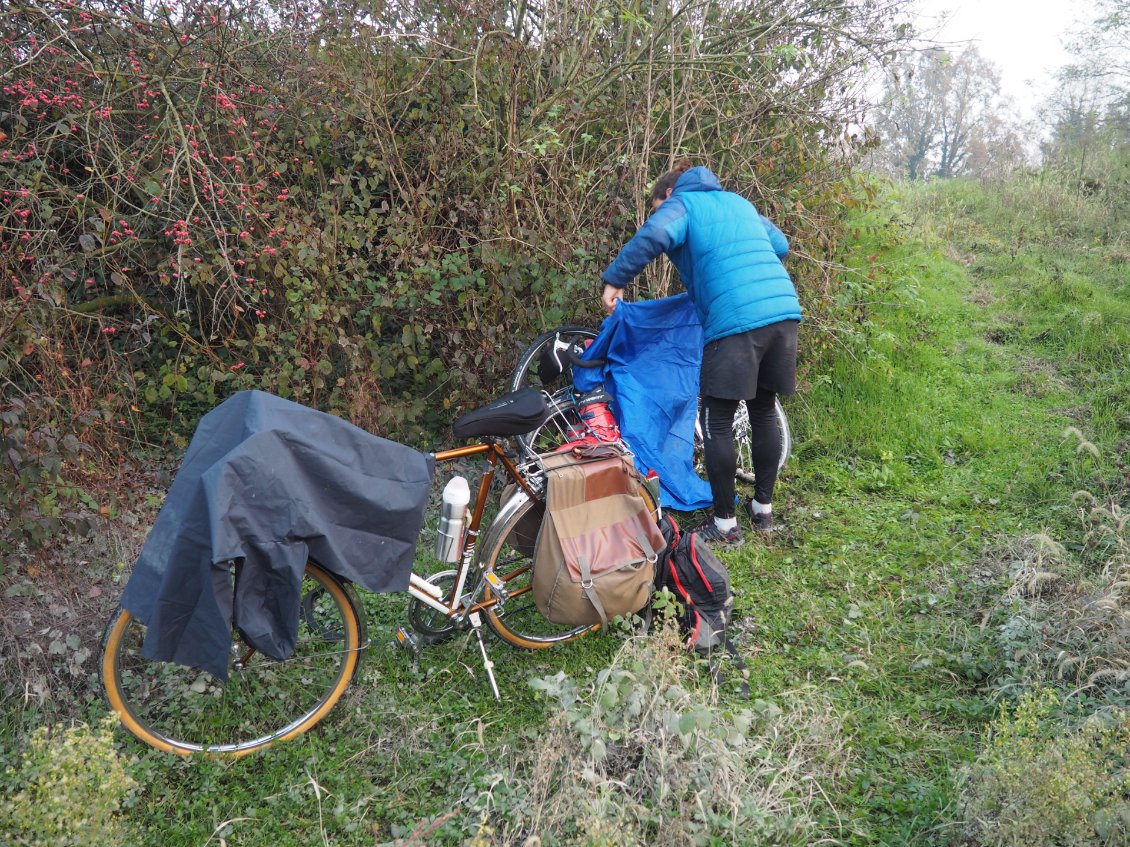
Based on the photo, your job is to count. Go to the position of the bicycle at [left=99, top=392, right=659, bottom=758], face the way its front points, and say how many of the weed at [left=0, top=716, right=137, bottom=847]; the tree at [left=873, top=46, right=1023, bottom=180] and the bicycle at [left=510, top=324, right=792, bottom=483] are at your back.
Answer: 2

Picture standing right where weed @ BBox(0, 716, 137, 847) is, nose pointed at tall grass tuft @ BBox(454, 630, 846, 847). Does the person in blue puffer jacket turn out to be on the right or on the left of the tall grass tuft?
left

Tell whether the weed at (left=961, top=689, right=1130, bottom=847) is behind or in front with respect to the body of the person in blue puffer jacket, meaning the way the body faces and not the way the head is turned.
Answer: behind

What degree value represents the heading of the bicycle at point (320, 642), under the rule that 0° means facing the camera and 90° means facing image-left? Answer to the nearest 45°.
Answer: approximately 45°

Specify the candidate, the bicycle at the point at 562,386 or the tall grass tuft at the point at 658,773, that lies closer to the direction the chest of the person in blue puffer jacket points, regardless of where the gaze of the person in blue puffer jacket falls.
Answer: the bicycle

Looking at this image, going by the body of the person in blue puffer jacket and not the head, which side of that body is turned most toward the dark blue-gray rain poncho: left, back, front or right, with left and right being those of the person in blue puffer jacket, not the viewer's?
left

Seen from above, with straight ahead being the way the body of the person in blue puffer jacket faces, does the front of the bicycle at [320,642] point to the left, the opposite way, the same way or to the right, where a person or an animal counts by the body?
to the left

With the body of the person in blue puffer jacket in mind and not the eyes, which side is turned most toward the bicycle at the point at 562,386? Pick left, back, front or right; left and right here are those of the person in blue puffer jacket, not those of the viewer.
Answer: front

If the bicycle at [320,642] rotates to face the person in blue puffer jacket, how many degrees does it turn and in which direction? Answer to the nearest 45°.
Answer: approximately 180°

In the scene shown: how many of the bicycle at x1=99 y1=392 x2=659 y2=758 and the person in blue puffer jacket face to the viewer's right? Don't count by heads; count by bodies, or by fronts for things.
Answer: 0

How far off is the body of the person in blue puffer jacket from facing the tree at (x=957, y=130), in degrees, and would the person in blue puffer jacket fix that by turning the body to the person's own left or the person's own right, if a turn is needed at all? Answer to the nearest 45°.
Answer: approximately 45° to the person's own right

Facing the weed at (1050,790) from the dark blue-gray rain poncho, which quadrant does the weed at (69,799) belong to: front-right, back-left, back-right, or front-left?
back-right

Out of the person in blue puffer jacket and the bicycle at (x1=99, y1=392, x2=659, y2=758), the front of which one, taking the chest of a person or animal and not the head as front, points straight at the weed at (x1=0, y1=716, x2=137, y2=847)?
the bicycle

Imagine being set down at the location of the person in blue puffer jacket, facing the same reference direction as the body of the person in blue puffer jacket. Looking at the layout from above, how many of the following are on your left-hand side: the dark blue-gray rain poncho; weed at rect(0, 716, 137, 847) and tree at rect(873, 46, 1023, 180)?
2

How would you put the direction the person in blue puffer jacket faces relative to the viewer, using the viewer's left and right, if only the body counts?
facing away from the viewer and to the left of the viewer
